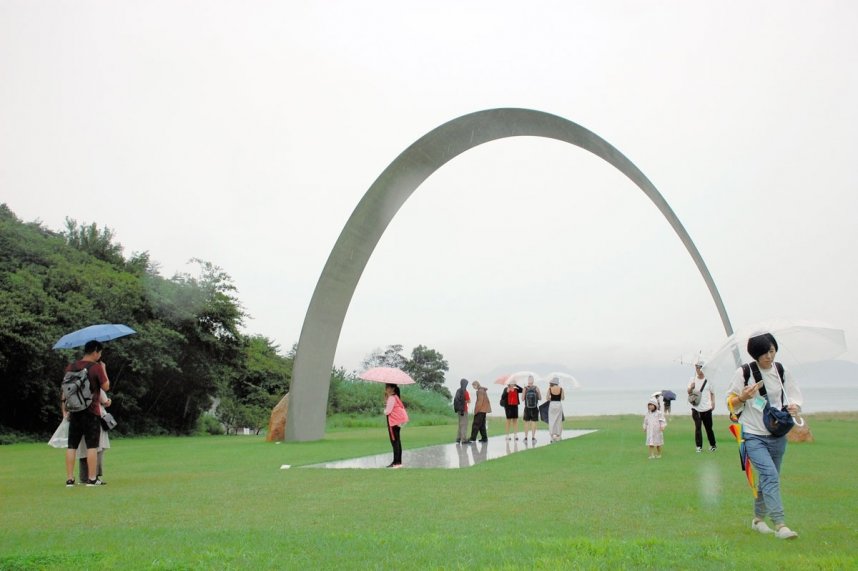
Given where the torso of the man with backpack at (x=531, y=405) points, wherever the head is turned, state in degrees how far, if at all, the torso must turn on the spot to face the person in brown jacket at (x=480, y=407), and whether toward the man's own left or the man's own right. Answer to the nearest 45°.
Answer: approximately 135° to the man's own left

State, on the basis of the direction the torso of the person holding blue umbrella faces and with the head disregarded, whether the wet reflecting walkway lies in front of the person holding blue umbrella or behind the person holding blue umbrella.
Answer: in front

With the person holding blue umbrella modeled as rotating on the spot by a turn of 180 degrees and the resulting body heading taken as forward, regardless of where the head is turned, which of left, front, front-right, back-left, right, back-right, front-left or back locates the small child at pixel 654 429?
back-left

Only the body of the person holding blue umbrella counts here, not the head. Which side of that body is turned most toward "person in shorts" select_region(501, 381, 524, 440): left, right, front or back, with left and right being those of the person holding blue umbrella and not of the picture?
front

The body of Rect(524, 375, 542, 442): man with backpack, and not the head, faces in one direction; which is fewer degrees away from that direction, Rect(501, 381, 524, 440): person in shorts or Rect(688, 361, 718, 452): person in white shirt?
the person in shorts

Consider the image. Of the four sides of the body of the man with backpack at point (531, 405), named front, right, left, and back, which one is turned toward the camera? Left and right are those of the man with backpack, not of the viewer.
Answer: back

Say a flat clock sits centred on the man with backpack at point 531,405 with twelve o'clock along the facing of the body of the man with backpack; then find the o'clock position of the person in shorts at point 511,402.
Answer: The person in shorts is roughly at 10 o'clock from the man with backpack.

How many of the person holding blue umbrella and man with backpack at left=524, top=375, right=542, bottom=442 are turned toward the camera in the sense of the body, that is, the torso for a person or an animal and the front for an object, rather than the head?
0

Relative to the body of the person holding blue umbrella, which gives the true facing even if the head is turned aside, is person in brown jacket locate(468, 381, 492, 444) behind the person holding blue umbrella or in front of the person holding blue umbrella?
in front

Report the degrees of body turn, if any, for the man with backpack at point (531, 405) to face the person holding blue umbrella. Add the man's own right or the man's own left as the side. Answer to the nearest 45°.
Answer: approximately 135° to the man's own left

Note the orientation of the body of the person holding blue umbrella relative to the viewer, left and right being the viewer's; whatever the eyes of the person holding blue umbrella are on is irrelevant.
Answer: facing away from the viewer and to the right of the viewer
